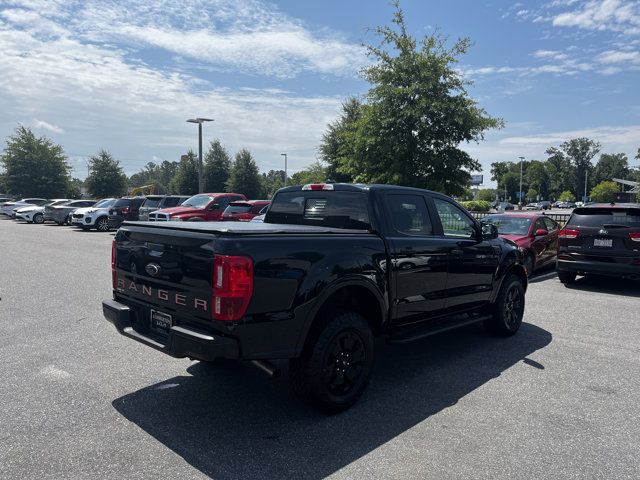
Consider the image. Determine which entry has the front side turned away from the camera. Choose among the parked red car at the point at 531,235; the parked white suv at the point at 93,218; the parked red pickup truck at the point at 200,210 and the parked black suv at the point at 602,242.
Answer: the parked black suv

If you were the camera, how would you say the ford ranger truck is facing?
facing away from the viewer and to the right of the viewer

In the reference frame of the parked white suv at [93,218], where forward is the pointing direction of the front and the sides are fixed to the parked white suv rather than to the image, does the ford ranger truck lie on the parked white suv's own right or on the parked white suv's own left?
on the parked white suv's own left

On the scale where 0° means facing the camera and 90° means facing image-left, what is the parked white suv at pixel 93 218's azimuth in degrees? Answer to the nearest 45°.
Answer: approximately 45°

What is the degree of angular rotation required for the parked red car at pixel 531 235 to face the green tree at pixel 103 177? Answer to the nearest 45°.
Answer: approximately 90° to its right

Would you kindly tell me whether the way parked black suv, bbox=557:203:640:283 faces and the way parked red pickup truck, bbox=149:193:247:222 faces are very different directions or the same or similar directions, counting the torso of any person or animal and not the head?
very different directions

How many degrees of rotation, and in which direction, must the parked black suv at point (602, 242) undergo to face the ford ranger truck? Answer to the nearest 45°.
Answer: approximately 180°

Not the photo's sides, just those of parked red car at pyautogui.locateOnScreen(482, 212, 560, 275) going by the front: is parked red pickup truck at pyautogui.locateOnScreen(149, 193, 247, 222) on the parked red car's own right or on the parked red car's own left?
on the parked red car's own right

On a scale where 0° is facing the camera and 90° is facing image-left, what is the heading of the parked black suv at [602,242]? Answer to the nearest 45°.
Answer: approximately 180°

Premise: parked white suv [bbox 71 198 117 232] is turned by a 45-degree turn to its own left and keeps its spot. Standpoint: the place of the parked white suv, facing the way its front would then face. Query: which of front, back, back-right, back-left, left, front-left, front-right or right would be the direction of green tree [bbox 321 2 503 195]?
front-left

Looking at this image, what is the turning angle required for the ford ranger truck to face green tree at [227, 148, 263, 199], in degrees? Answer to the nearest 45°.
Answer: approximately 45° to its left

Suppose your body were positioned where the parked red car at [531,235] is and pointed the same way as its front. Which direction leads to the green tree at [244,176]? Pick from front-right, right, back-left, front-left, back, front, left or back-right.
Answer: right
